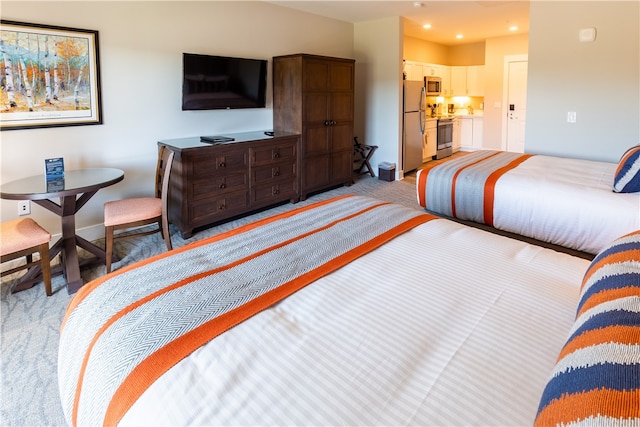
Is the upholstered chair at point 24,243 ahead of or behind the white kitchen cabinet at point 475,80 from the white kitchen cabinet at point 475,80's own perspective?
ahead

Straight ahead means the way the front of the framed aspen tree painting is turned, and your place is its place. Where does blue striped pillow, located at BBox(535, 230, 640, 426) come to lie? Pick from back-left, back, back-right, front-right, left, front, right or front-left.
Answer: front-right

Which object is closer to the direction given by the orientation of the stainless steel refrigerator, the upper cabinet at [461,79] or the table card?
the table card

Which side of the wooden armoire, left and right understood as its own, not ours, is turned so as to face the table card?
right

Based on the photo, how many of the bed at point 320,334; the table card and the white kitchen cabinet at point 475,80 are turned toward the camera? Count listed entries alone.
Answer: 2

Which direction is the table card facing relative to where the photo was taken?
toward the camera

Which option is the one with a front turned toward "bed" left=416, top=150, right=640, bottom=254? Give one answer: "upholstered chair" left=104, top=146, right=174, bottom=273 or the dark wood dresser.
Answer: the dark wood dresser

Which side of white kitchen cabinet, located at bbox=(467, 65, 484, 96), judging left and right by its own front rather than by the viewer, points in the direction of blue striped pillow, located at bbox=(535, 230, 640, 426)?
front

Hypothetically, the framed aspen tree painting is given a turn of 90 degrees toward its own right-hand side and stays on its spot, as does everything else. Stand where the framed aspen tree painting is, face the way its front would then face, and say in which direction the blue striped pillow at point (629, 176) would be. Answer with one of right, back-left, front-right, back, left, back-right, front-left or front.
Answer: left

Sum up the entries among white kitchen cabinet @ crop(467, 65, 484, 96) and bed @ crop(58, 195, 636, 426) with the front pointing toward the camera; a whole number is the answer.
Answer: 1

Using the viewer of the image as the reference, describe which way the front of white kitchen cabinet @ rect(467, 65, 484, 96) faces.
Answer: facing the viewer

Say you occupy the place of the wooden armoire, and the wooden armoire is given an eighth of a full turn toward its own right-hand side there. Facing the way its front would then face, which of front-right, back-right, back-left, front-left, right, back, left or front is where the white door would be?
back-left
